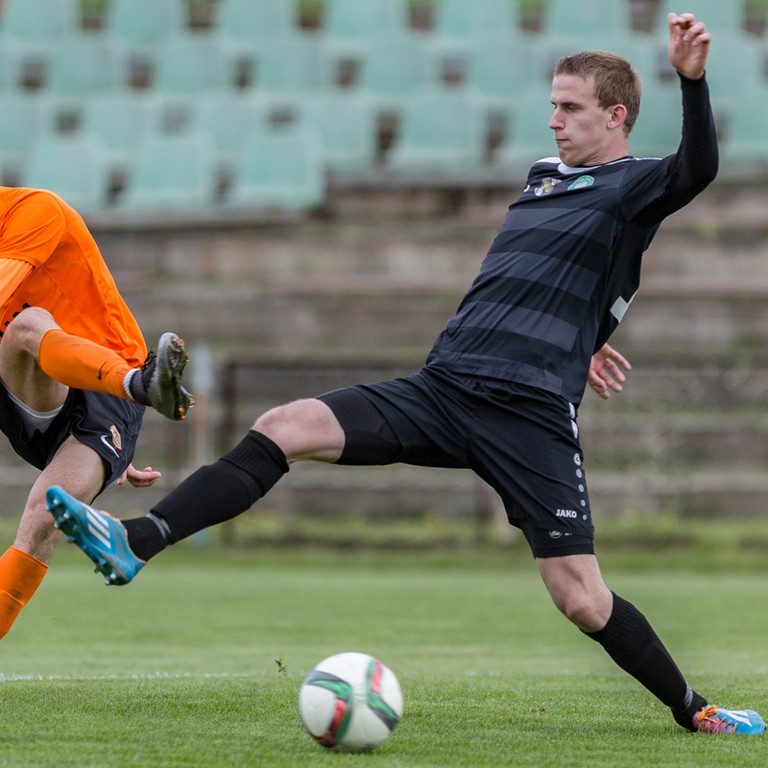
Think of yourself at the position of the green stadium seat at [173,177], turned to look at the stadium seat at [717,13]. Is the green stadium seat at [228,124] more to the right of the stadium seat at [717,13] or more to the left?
left

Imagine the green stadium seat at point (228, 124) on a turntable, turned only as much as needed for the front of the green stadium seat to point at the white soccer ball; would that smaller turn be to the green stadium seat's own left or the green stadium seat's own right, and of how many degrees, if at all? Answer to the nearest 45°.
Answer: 0° — it already faces it

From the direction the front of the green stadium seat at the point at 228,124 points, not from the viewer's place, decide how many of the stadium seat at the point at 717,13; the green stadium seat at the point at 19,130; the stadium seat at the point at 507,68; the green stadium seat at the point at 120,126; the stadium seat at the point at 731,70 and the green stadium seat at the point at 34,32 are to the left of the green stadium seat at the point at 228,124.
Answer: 3

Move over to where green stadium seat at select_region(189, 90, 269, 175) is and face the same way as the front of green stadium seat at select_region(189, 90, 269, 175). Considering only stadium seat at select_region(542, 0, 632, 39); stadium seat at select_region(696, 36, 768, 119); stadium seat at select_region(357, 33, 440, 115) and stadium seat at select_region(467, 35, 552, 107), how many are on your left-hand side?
4

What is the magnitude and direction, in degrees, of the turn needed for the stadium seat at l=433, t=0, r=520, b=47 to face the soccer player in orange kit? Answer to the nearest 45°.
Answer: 0° — it already faces them

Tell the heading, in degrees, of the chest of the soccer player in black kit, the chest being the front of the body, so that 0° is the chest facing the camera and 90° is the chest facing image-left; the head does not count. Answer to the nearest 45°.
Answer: approximately 45°
